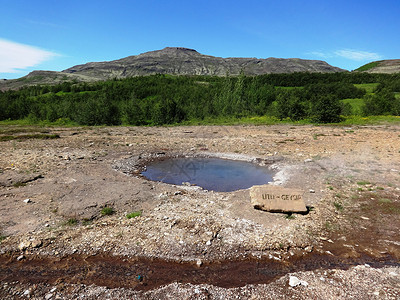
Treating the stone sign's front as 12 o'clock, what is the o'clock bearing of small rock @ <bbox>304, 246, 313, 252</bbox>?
The small rock is roughly at 11 o'clock from the stone sign.

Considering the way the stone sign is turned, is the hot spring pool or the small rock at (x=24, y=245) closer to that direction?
the small rock

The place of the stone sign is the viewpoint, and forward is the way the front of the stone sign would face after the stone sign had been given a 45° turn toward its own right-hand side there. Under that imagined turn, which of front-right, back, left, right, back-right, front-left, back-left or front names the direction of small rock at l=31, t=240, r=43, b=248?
front

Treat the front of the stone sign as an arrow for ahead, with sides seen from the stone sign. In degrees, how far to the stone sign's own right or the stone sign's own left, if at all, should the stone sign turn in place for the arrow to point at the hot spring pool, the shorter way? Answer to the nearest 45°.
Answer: approximately 135° to the stone sign's own right

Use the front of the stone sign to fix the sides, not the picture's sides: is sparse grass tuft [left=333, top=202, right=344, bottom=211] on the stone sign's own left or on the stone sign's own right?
on the stone sign's own left

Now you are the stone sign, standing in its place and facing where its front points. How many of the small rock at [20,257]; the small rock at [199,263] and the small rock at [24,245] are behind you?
0

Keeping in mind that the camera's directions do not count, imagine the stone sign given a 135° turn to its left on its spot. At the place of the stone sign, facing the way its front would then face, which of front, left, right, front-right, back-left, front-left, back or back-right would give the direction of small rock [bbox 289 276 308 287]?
back-right

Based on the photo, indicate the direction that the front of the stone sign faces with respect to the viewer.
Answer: facing the viewer

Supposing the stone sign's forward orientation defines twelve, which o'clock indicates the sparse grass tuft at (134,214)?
The sparse grass tuft is roughly at 2 o'clock from the stone sign.

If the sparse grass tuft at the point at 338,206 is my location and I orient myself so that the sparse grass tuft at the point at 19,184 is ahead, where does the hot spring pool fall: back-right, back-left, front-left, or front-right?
front-right

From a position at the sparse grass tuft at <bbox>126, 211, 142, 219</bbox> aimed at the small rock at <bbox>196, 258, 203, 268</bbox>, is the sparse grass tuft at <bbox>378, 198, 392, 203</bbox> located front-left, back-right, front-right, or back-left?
front-left

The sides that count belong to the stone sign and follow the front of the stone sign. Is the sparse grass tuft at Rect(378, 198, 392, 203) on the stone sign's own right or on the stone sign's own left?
on the stone sign's own left

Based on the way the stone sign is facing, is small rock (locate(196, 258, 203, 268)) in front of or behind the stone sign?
in front

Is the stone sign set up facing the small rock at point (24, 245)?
no

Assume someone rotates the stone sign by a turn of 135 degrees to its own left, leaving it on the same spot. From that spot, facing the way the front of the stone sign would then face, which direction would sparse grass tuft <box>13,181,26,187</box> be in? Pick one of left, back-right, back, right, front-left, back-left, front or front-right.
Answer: back-left

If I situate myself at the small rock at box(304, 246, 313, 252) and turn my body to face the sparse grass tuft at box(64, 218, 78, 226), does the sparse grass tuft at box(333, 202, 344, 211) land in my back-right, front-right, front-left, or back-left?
back-right

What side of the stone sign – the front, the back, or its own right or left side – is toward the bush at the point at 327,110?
back

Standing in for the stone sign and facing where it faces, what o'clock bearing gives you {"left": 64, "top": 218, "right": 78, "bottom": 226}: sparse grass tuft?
The sparse grass tuft is roughly at 2 o'clock from the stone sign.
